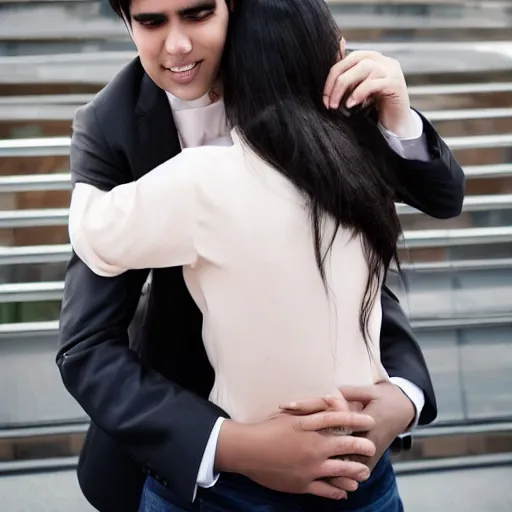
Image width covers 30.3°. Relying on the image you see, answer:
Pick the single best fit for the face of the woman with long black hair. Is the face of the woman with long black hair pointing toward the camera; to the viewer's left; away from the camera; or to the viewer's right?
away from the camera

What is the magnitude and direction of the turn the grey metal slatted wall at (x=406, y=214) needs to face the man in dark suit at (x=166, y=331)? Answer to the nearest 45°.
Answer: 0° — it already faces them

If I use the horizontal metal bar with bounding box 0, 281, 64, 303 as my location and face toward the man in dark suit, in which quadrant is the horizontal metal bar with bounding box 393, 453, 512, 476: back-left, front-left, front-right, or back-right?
front-left

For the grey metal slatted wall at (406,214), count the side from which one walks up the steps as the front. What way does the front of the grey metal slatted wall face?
toward the camera

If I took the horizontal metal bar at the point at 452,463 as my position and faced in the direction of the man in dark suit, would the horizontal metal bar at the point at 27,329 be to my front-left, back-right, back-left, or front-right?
front-right
